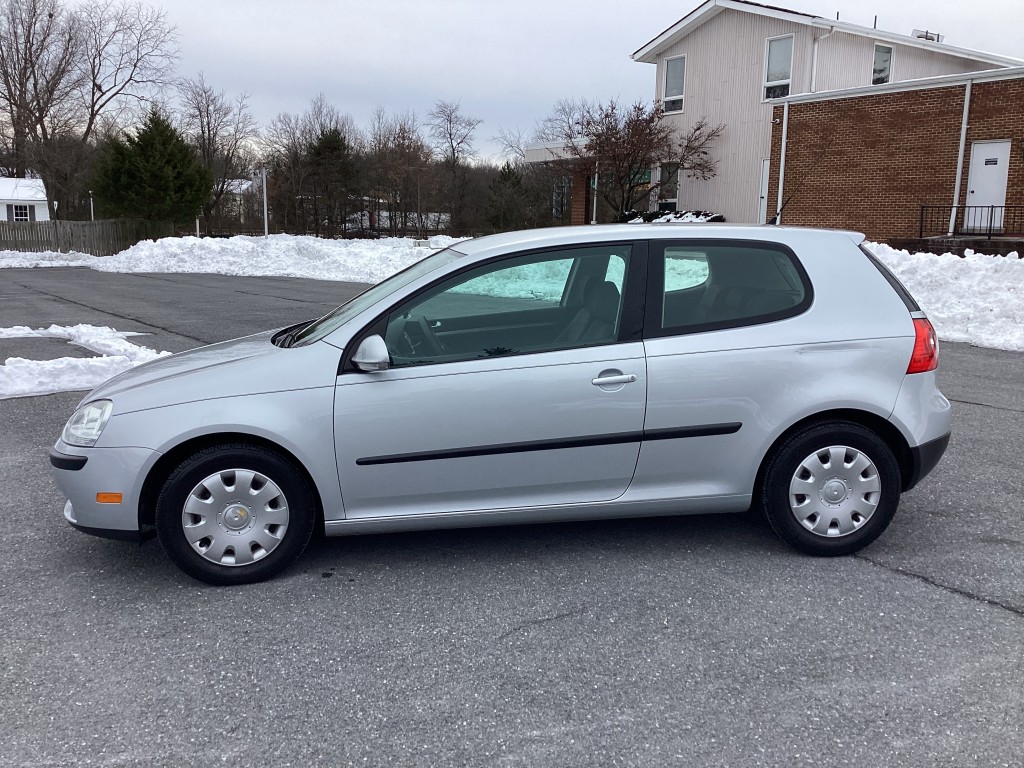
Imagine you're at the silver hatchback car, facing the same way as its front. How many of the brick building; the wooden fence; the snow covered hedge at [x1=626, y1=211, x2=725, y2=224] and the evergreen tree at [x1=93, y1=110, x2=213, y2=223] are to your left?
0

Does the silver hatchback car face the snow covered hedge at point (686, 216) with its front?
no

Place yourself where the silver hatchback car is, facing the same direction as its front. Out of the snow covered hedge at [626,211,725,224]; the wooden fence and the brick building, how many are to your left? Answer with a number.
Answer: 0

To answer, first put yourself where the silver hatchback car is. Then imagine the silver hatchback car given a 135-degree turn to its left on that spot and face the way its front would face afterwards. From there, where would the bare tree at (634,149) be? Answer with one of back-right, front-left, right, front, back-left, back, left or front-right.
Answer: back-left

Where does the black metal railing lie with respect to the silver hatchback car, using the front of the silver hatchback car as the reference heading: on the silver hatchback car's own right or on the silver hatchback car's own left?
on the silver hatchback car's own right

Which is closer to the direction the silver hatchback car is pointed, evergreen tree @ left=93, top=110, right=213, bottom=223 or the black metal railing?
the evergreen tree

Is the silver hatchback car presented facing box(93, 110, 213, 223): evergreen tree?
no

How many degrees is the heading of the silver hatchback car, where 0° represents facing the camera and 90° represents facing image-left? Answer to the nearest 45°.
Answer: approximately 90°
